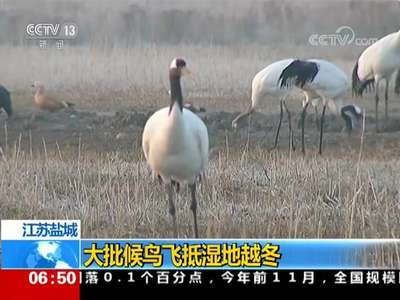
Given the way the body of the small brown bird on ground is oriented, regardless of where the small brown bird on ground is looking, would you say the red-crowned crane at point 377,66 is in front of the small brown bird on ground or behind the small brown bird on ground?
behind

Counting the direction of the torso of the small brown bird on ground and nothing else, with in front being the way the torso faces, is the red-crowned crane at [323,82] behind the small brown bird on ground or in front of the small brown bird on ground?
behind

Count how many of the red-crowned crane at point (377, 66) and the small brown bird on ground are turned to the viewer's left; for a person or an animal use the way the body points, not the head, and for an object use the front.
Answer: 1

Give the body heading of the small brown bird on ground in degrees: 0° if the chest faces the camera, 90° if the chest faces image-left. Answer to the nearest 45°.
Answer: approximately 90°

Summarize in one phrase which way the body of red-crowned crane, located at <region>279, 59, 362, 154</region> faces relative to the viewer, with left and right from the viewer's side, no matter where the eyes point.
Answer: facing to the right of the viewer

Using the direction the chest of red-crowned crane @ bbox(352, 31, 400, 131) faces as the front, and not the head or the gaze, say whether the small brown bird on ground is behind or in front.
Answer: behind

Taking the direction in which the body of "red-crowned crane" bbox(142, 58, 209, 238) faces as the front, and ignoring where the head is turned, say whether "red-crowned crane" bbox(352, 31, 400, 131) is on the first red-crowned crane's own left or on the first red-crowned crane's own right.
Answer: on the first red-crowned crane's own left

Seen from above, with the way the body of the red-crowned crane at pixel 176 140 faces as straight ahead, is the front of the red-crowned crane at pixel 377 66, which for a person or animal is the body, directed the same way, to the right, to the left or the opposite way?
to the left

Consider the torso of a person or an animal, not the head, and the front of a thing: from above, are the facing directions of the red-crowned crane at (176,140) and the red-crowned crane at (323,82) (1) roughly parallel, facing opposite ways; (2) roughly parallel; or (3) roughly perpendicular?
roughly perpendicular

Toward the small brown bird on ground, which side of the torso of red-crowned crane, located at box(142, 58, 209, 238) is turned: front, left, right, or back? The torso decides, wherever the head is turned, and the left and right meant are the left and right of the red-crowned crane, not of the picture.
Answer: back

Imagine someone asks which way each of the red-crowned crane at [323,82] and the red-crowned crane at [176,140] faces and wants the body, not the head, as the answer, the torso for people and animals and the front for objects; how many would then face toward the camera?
1
